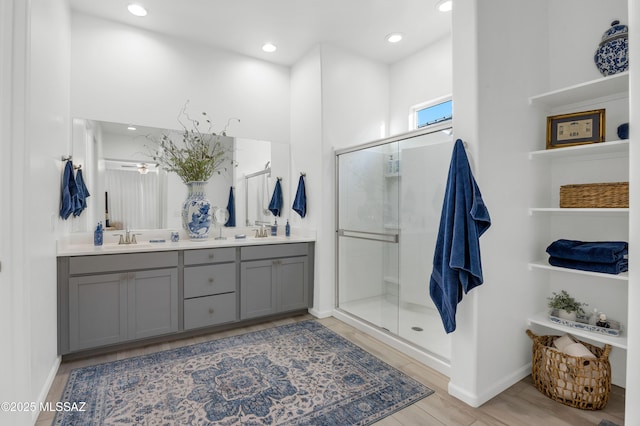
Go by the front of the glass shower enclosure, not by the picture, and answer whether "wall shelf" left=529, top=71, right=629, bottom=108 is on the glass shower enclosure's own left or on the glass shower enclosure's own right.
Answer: on the glass shower enclosure's own left

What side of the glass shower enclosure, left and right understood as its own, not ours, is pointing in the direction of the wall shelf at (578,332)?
left

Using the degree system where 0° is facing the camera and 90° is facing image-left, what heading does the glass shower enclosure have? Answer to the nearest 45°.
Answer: approximately 45°
